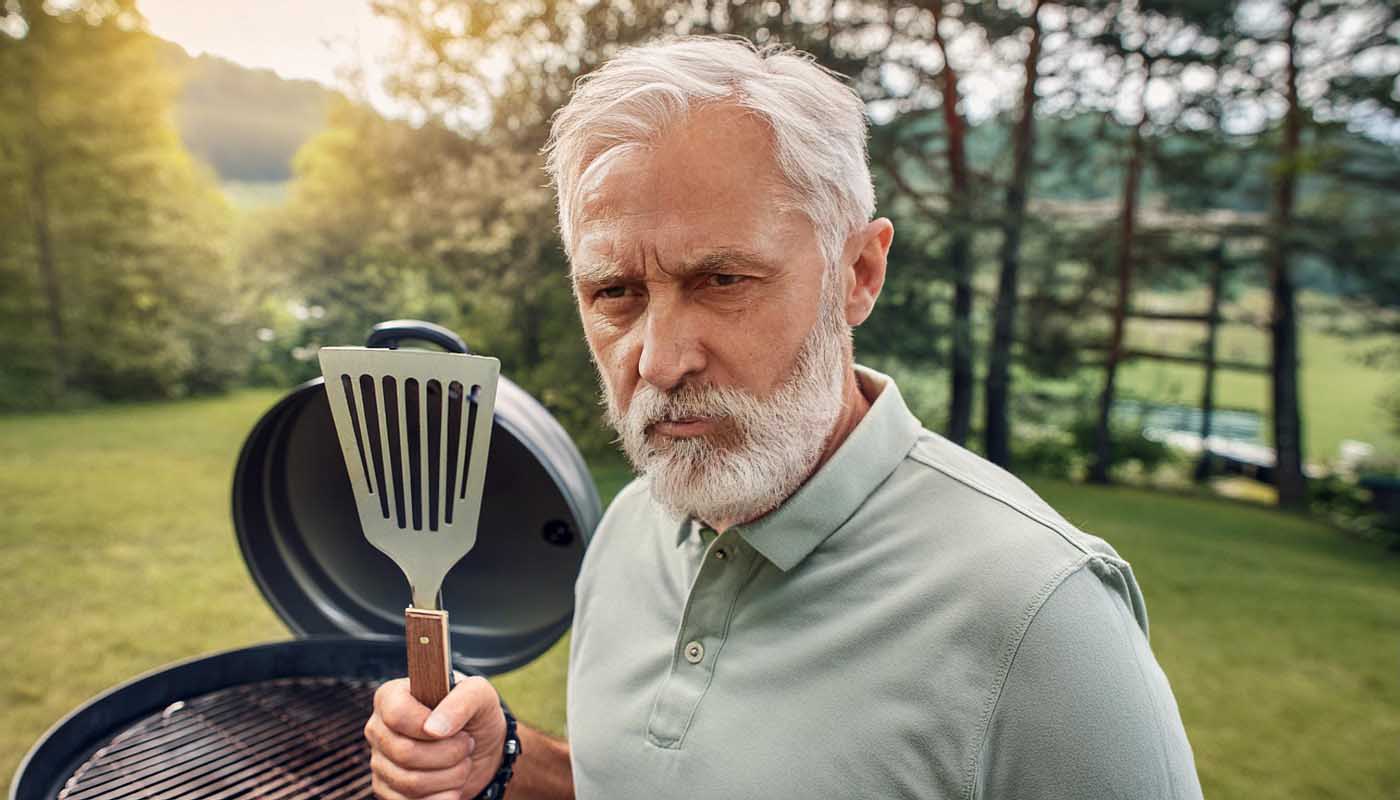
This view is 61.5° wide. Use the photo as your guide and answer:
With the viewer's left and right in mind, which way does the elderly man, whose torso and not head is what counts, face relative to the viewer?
facing the viewer and to the left of the viewer

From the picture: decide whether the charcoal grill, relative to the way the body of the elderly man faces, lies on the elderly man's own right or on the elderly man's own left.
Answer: on the elderly man's own right

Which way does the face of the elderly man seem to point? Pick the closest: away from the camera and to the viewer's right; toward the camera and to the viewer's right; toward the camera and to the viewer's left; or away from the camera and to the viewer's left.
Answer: toward the camera and to the viewer's left
